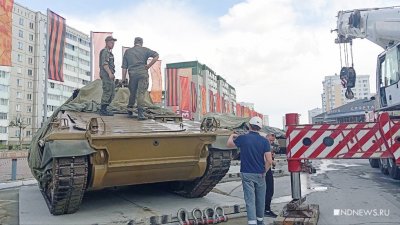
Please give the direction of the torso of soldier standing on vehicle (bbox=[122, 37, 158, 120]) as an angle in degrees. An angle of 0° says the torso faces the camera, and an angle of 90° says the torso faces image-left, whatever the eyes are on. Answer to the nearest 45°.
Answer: approximately 180°

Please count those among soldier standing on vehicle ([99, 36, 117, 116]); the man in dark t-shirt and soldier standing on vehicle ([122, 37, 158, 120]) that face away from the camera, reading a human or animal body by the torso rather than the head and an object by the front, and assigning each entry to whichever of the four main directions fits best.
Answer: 2

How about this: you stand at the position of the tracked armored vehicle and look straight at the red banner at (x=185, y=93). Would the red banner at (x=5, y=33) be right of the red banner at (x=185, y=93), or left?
left

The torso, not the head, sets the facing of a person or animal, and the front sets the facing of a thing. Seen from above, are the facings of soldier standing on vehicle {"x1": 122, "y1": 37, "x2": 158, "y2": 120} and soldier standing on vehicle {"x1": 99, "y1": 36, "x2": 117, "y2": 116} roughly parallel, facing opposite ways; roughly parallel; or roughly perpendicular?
roughly perpendicular

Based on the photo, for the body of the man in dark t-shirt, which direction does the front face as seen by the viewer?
away from the camera

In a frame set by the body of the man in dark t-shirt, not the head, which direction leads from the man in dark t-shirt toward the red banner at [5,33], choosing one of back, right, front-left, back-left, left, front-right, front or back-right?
front-left

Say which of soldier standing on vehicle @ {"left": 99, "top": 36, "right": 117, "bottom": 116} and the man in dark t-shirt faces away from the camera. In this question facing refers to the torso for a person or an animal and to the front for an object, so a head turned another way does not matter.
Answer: the man in dark t-shirt

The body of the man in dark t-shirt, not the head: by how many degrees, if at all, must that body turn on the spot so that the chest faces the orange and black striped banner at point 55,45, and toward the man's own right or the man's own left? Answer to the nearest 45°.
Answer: approximately 45° to the man's own left

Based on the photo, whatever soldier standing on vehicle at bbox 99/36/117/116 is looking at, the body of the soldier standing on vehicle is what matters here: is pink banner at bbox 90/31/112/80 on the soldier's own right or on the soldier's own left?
on the soldier's own left

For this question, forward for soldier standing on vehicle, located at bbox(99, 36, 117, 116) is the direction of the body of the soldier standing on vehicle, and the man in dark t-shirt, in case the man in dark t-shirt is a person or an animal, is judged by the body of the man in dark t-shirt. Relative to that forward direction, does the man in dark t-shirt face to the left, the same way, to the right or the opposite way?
to the left

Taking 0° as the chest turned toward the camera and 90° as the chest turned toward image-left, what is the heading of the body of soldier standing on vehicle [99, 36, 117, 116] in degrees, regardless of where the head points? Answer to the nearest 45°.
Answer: approximately 270°

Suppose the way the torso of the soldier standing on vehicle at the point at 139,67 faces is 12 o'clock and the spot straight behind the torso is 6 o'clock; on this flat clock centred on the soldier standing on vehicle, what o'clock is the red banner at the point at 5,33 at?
The red banner is roughly at 11 o'clock from the soldier standing on vehicle.

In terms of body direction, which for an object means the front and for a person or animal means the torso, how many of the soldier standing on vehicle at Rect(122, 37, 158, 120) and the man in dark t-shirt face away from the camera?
2
